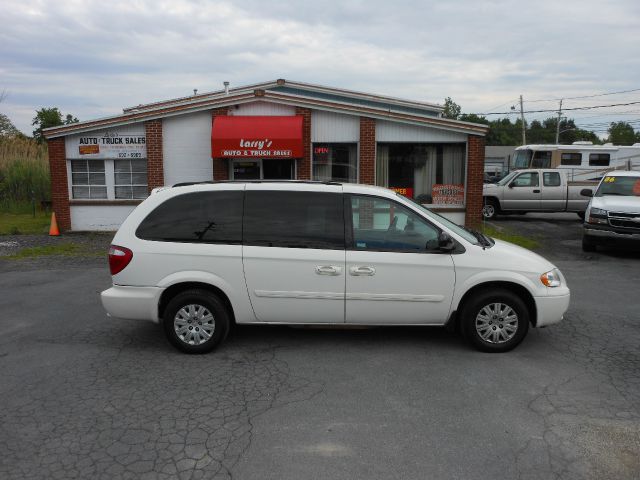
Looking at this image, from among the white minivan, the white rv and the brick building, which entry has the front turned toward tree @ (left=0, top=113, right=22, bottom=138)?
the white rv

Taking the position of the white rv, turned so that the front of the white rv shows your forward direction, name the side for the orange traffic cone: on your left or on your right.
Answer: on your left

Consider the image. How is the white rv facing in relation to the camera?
to the viewer's left

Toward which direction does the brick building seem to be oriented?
toward the camera

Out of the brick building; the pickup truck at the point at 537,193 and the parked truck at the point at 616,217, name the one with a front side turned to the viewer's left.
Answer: the pickup truck

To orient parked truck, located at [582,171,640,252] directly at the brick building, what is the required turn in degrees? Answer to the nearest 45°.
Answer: approximately 90° to its right

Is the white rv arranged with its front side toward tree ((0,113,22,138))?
yes

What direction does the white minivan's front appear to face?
to the viewer's right

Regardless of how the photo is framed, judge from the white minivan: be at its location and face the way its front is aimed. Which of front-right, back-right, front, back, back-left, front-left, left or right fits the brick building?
left

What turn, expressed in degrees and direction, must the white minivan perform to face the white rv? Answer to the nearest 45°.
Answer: approximately 45° to its left

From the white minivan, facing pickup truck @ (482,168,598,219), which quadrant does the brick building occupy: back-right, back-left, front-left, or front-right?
front-left

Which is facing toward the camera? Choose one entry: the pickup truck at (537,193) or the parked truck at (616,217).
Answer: the parked truck

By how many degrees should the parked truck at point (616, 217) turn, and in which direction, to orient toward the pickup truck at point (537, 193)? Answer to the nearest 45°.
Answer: approximately 180°

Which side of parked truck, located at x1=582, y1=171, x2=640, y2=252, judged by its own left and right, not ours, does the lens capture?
front

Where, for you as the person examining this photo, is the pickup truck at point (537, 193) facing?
facing to the left of the viewer

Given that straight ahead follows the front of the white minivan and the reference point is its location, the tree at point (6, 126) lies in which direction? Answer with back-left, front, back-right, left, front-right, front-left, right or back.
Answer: back-left

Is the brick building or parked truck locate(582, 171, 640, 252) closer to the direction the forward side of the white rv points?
the brick building
